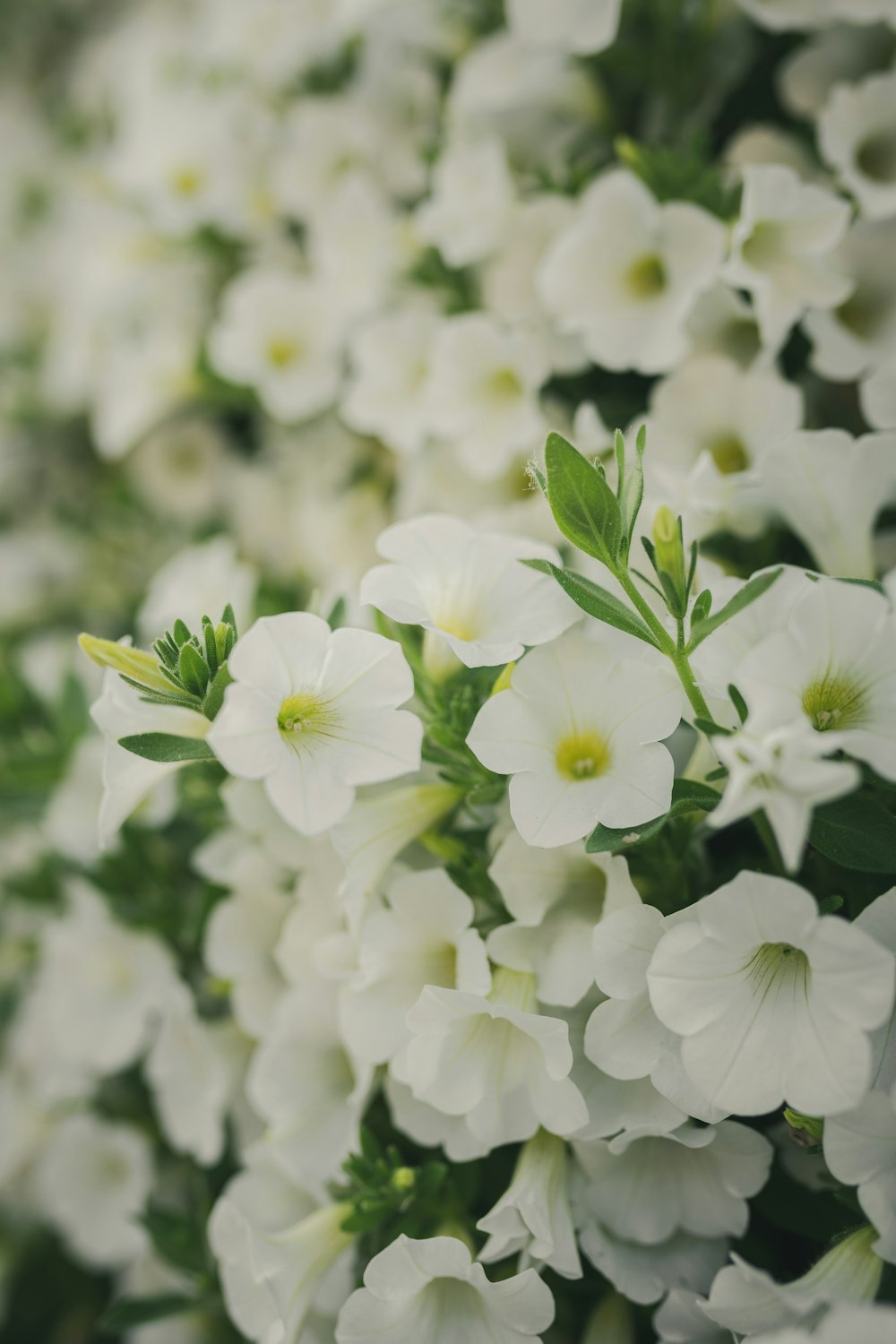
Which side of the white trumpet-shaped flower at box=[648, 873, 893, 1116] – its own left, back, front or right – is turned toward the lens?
front

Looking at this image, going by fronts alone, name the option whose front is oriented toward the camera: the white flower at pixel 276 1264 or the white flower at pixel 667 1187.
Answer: the white flower at pixel 667 1187

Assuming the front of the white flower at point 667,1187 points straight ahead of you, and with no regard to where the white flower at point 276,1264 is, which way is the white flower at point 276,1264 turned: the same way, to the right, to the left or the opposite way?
to the right

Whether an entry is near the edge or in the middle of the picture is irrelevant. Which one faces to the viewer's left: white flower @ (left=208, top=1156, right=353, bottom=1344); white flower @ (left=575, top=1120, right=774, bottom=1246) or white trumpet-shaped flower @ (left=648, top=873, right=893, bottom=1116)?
white flower @ (left=208, top=1156, right=353, bottom=1344)

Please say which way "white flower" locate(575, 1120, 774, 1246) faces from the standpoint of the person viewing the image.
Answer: facing the viewer
